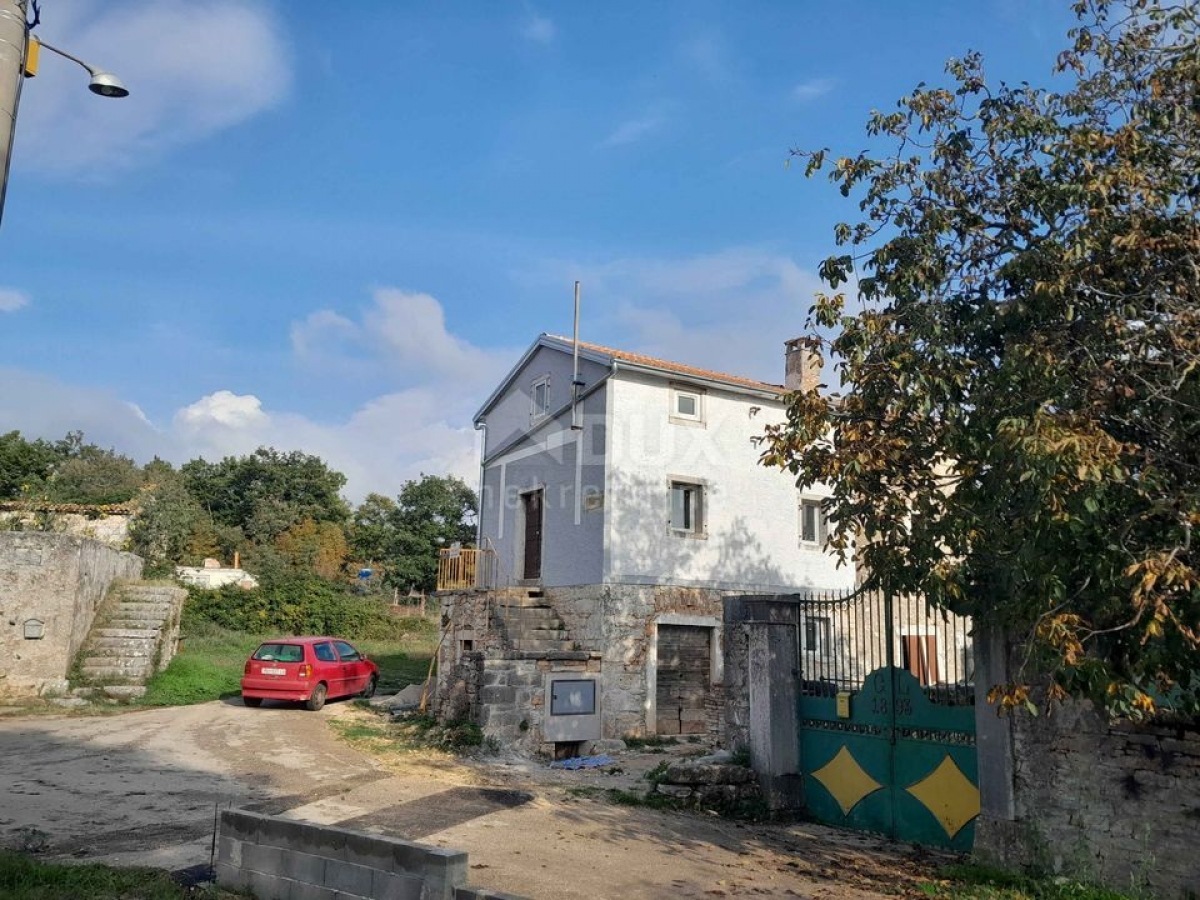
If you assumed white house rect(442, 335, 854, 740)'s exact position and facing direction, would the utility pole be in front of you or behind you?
in front

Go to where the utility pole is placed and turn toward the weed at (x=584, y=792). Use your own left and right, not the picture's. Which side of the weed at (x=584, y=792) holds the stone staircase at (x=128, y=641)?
left

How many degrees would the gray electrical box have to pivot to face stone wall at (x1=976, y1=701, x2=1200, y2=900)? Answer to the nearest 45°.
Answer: approximately 45° to its left

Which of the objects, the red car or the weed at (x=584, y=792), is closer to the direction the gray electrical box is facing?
the weed

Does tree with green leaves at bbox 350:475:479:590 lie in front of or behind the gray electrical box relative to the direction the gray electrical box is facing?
behind

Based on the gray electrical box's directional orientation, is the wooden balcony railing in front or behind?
behind

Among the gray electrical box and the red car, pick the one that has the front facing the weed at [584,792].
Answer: the gray electrical box

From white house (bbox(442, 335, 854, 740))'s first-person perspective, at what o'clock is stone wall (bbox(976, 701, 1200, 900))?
The stone wall is roughly at 10 o'clock from the white house.

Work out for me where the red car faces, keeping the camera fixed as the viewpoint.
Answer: facing away from the viewer and to the right of the viewer

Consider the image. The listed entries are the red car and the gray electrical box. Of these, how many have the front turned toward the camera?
1

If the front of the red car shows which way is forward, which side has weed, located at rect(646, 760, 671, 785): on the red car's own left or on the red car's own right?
on the red car's own right
